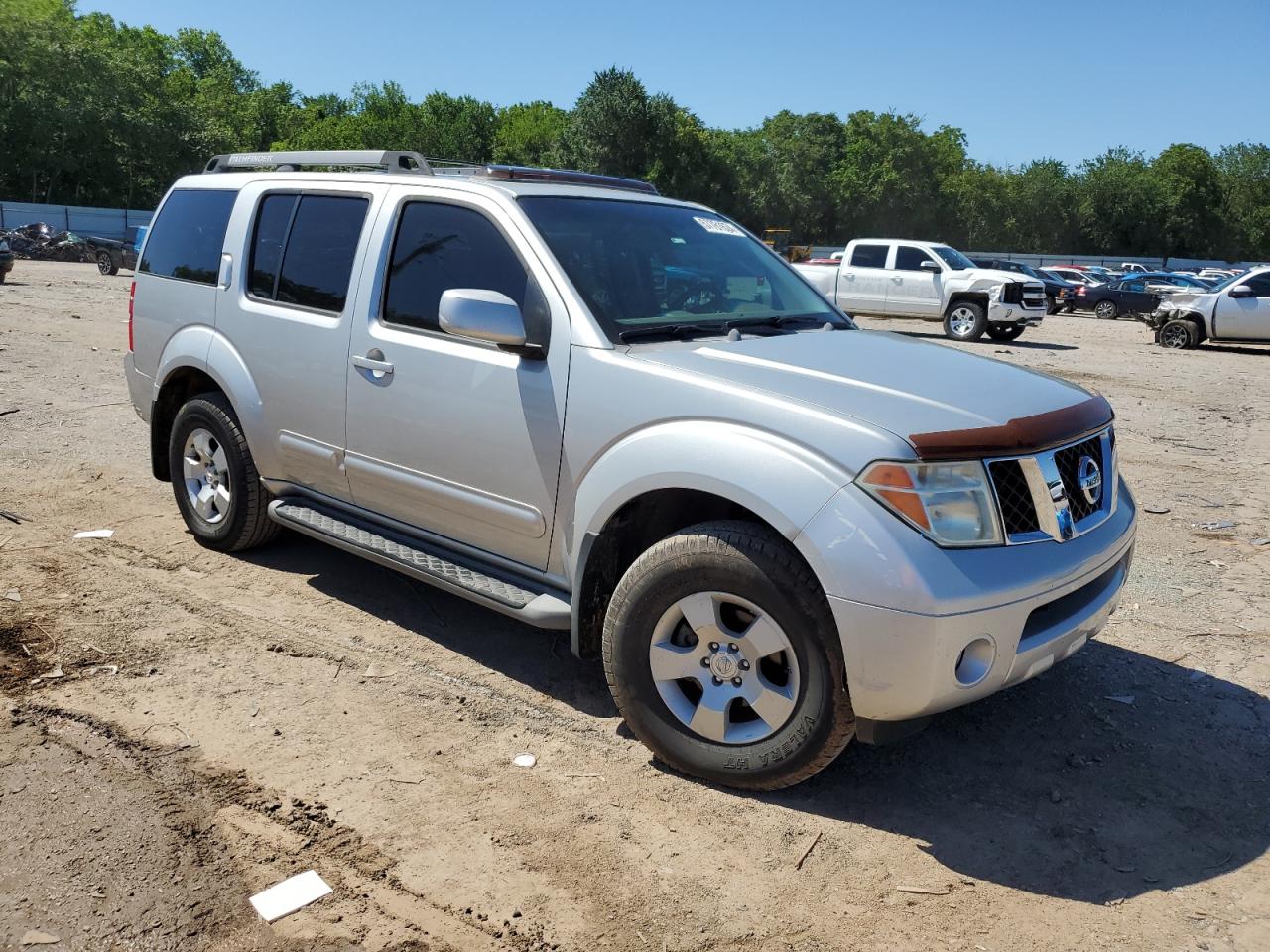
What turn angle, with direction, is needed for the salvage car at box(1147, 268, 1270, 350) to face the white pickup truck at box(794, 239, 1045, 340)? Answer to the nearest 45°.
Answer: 0° — it already faces it

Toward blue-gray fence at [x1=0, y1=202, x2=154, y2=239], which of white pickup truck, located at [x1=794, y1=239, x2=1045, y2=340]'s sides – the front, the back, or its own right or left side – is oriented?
back

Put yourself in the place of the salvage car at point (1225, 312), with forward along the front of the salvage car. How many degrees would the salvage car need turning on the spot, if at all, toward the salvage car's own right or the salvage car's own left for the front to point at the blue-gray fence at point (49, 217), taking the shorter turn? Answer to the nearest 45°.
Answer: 0° — it already faces it

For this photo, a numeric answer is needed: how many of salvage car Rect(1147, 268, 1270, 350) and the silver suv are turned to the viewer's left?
1

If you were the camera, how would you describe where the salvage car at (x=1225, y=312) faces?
facing to the left of the viewer

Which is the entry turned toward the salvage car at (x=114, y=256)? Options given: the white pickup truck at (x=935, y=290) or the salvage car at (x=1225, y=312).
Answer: the salvage car at (x=1225, y=312)

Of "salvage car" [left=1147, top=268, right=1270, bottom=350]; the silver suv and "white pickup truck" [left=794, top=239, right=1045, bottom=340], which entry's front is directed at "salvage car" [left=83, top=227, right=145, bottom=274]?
"salvage car" [left=1147, top=268, right=1270, bottom=350]

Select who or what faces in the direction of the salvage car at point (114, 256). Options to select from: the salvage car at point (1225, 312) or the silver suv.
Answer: the salvage car at point (1225, 312)

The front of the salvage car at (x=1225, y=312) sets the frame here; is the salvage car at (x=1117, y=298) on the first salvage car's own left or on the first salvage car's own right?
on the first salvage car's own right

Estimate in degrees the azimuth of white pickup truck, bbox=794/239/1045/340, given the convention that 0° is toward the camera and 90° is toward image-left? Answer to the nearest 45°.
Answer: approximately 315°

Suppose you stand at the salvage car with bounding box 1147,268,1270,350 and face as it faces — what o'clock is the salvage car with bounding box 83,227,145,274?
the salvage car with bounding box 83,227,145,274 is roughly at 12 o'clock from the salvage car with bounding box 1147,268,1270,350.

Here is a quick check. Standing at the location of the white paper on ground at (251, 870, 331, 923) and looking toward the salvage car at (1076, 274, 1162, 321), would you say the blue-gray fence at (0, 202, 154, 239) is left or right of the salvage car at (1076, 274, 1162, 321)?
left

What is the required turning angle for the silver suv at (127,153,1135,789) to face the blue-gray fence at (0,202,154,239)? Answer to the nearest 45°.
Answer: approximately 180°

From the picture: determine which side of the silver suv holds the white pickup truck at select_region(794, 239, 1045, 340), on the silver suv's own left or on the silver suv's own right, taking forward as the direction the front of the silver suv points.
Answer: on the silver suv's own left

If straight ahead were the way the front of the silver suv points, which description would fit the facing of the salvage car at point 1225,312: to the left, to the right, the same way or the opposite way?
the opposite way
